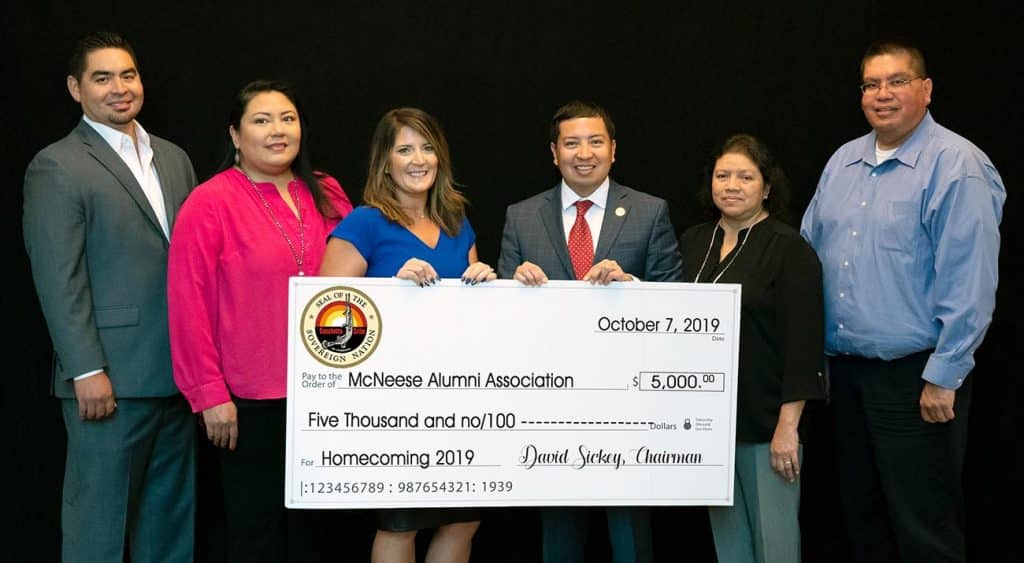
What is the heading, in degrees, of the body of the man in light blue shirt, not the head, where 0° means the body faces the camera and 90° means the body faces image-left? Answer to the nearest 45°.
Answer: approximately 45°

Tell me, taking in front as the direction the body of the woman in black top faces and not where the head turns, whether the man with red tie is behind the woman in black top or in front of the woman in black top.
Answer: in front

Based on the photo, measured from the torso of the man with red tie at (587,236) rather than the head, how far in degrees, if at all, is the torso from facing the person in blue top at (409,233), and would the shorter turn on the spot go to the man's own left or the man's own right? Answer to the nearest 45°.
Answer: approximately 90° to the man's own right

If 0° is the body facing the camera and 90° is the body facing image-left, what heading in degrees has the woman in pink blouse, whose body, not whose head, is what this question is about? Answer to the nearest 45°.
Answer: approximately 315°

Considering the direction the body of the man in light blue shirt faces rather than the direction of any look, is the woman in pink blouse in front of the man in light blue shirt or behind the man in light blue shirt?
in front

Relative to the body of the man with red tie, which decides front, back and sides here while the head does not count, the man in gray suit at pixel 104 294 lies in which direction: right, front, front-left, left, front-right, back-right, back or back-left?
right

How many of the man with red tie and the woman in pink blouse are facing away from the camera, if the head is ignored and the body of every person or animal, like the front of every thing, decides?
0

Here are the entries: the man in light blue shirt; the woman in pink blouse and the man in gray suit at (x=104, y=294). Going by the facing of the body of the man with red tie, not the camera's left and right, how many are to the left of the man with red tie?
1

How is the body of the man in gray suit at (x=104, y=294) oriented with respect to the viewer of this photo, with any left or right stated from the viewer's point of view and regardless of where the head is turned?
facing the viewer and to the right of the viewer

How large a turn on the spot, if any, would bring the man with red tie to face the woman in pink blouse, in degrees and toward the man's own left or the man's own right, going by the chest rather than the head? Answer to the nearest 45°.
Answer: approximately 90° to the man's own right

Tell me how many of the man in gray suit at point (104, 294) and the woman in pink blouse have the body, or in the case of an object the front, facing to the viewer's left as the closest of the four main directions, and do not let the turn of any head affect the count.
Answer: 0

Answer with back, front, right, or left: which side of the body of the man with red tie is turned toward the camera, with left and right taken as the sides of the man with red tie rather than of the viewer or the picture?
front

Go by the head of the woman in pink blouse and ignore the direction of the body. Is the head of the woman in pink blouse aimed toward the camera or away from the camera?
toward the camera
